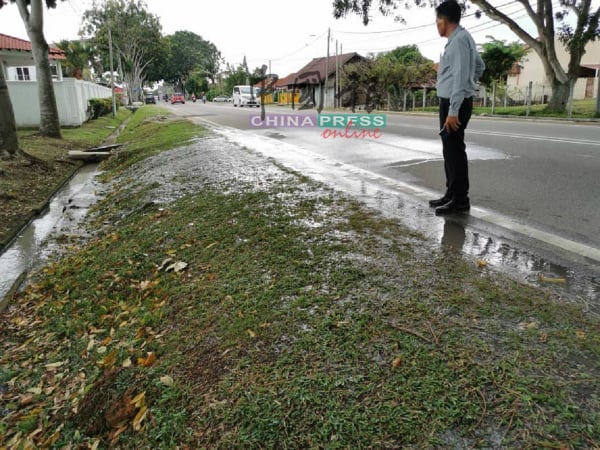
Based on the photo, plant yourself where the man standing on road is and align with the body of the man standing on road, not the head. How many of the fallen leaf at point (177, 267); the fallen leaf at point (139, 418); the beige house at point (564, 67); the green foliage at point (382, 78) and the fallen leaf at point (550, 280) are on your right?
2

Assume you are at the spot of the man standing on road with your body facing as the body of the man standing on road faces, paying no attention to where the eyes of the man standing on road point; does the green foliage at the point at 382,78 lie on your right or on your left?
on your right

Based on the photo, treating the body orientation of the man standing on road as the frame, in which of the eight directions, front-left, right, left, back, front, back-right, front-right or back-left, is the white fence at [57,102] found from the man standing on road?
front-right

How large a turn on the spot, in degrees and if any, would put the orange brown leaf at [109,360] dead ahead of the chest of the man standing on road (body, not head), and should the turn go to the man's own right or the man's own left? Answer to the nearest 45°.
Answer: approximately 45° to the man's own left

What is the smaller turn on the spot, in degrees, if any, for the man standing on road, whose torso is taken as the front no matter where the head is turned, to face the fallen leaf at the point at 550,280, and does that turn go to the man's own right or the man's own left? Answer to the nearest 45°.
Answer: approximately 135° to the man's own left

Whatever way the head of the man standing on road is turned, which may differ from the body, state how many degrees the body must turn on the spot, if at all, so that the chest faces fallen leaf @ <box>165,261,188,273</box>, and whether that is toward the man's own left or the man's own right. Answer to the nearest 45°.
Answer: approximately 45° to the man's own left

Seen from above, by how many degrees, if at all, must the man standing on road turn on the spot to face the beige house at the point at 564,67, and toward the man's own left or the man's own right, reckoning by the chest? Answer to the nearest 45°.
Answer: approximately 90° to the man's own right

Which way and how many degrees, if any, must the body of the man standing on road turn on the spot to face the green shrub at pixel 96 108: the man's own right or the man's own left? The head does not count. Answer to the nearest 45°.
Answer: approximately 45° to the man's own right

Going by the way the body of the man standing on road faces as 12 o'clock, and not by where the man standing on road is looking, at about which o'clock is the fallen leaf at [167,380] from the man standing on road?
The fallen leaf is roughly at 10 o'clock from the man standing on road.

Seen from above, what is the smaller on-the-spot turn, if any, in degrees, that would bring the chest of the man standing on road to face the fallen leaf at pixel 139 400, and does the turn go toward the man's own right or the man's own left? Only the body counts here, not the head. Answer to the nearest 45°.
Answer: approximately 45° to the man's own left

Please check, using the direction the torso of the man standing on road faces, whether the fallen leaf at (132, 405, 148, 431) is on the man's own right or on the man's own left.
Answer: on the man's own left

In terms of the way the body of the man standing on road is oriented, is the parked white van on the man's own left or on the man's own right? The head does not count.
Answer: on the man's own right

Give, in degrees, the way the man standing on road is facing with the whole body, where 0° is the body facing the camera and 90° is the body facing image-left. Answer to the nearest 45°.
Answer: approximately 90°

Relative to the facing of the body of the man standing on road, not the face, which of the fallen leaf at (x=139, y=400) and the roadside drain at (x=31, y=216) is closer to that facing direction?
the roadside drain

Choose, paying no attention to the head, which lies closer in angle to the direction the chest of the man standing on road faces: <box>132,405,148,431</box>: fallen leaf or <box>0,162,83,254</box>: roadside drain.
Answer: the roadside drain

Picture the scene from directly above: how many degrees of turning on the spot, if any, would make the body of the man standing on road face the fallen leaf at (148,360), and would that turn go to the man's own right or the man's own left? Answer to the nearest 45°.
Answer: approximately 45° to the man's own left

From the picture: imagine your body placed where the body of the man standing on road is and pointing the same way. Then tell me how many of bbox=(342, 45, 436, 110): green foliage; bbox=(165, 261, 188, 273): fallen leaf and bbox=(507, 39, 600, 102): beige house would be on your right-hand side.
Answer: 2
